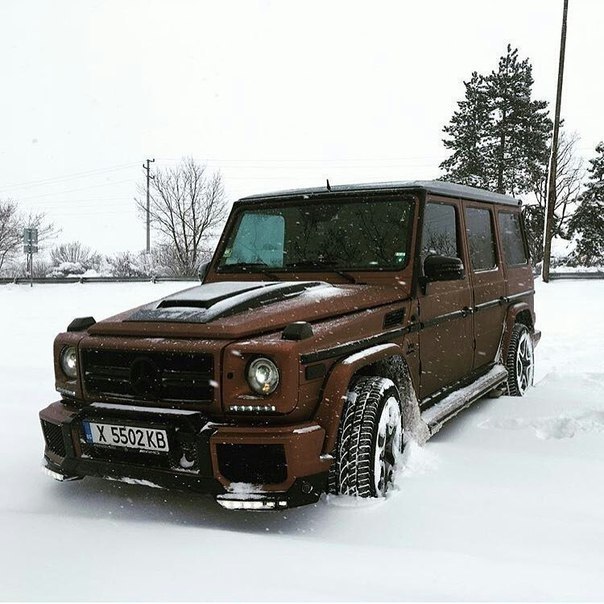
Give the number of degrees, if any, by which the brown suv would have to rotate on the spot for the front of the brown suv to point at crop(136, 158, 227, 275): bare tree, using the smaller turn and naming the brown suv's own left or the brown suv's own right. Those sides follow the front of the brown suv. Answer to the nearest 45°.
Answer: approximately 135° to the brown suv's own right

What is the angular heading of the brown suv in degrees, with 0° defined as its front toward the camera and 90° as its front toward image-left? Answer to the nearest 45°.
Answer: approximately 45°

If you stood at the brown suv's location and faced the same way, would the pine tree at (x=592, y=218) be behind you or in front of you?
behind

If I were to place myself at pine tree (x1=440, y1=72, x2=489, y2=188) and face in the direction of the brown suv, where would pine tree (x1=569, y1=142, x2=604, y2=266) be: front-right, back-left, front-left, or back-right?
back-left

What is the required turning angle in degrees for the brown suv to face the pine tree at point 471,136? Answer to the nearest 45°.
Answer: approximately 135° to its right
